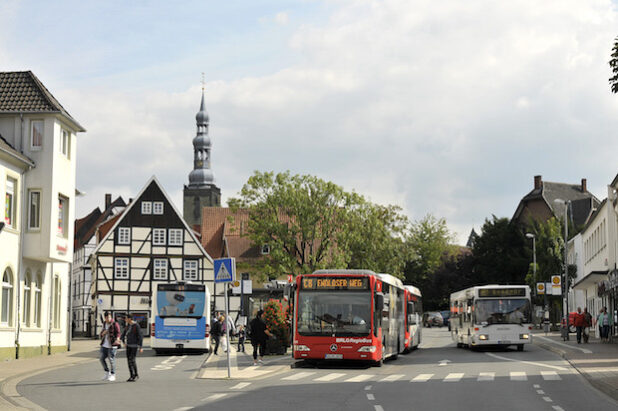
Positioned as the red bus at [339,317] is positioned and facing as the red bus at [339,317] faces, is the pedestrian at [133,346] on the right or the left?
on its right

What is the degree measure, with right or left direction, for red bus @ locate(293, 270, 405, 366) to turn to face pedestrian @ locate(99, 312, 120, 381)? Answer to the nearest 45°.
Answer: approximately 45° to its right

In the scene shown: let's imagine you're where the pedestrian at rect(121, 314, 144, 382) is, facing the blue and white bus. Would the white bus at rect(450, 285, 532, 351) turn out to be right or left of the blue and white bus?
right

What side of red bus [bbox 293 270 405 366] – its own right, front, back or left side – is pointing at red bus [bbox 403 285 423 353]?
back
